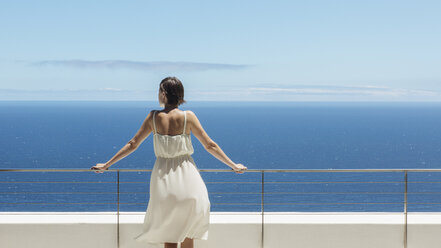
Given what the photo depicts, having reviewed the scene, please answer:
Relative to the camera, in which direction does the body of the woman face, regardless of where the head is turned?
away from the camera

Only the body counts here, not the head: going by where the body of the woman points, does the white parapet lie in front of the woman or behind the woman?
in front
